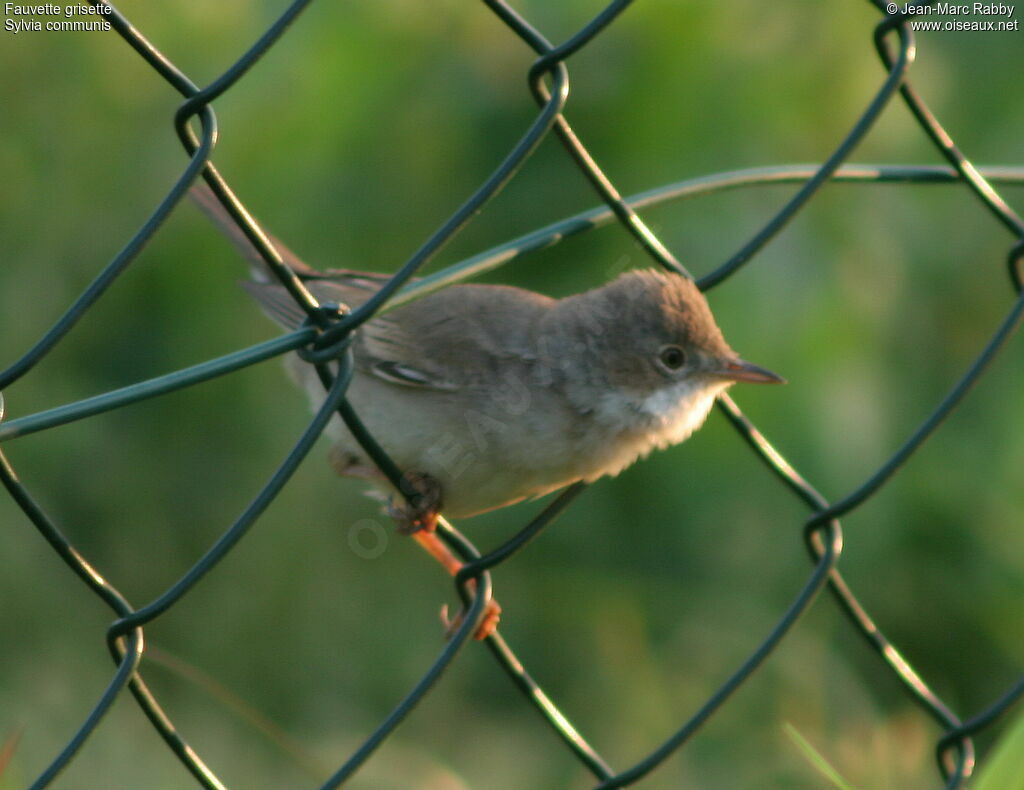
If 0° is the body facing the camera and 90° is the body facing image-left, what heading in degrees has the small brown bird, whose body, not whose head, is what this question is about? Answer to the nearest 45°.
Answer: approximately 270°
